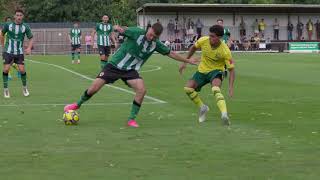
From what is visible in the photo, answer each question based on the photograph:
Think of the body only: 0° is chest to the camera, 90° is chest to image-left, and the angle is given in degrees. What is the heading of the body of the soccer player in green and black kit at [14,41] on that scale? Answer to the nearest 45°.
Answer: approximately 0°

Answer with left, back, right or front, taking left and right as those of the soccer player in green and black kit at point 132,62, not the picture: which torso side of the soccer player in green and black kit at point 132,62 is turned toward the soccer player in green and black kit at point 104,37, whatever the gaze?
back

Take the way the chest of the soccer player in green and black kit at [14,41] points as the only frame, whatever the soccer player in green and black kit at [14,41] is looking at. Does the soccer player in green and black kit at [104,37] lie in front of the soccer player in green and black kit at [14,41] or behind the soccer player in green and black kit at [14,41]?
behind

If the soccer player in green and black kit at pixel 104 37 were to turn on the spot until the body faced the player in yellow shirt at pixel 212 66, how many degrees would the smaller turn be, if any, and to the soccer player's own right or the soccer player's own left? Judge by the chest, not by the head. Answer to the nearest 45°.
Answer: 0° — they already face them
